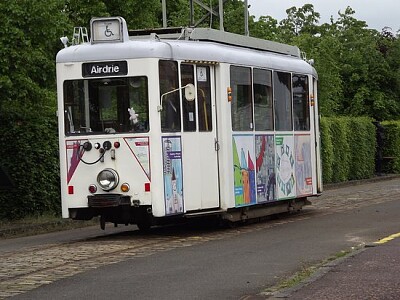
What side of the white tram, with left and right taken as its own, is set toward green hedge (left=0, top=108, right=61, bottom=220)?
right

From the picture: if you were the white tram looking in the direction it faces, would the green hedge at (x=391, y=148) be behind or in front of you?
behind

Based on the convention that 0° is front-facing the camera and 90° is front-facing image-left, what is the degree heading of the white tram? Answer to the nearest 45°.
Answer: approximately 45°
